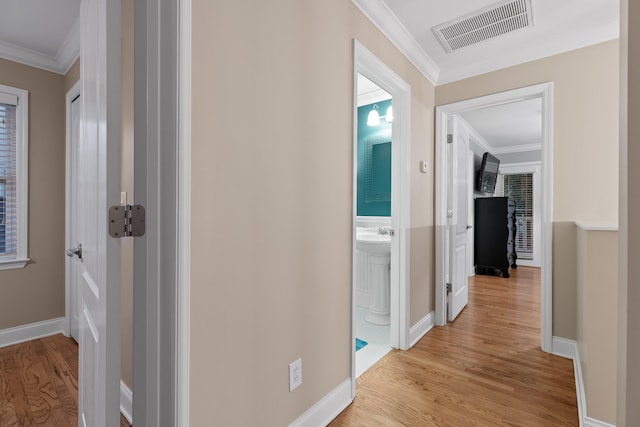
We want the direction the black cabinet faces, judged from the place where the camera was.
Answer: facing to the right of the viewer

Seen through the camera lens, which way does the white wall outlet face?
facing the viewer and to the right of the viewer

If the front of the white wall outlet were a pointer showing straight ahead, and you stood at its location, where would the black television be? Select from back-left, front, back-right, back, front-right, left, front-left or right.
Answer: left

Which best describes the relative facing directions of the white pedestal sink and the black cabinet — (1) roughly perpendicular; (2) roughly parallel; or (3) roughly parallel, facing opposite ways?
roughly perpendicular

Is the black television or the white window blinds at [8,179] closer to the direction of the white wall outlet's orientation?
the black television

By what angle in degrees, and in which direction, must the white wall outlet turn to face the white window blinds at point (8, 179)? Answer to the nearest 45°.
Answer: approximately 180°

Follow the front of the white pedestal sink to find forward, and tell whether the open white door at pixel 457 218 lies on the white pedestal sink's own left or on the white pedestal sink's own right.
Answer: on the white pedestal sink's own left

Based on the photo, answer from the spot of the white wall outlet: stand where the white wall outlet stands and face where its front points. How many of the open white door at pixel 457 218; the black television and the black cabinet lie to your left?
3

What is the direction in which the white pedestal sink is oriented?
toward the camera

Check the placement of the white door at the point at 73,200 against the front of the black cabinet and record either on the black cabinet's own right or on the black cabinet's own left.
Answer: on the black cabinet's own right

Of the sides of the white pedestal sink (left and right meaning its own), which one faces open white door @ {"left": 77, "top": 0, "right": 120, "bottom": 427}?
front

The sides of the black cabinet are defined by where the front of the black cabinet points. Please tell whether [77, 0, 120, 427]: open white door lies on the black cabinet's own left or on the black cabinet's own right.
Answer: on the black cabinet's own right
